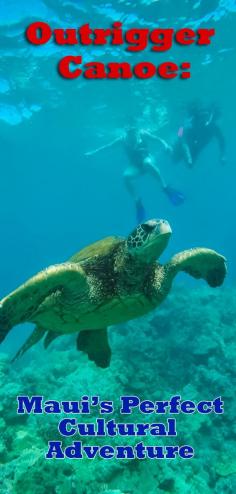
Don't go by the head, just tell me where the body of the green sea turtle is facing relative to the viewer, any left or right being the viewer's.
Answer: facing the viewer and to the right of the viewer
